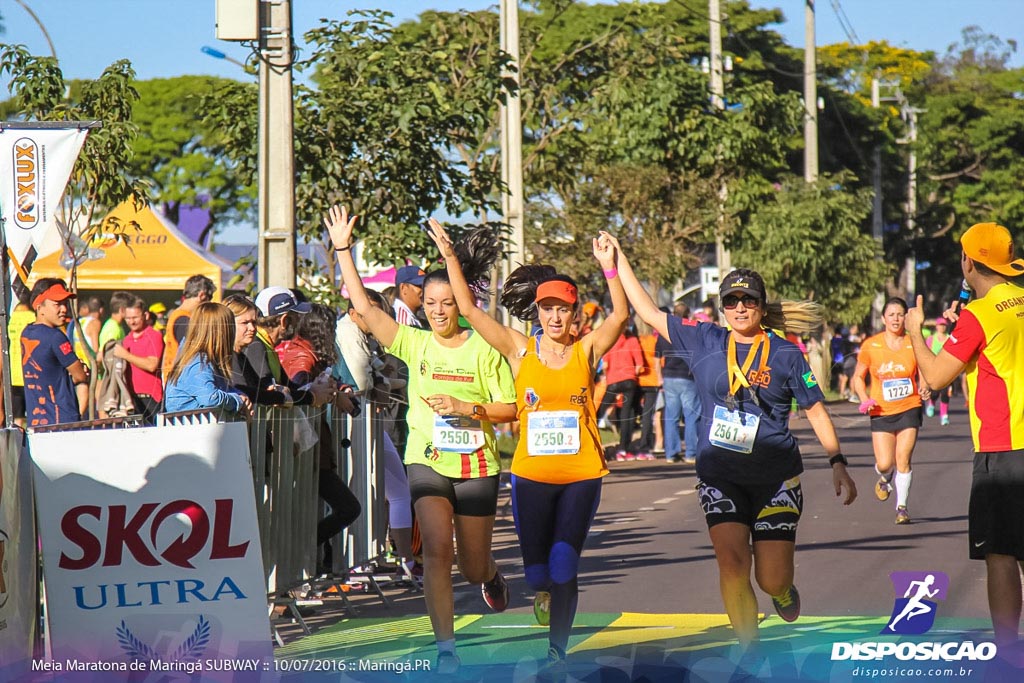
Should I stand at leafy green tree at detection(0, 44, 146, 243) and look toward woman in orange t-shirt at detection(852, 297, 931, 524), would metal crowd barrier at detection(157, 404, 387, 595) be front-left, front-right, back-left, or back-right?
front-right

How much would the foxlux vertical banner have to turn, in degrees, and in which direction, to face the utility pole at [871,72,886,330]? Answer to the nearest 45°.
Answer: approximately 135° to its left

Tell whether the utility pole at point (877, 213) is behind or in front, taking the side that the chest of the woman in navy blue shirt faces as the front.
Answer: behind

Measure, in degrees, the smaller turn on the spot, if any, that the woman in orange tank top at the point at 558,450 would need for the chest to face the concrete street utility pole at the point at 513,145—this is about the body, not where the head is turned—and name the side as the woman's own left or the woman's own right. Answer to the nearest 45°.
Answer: approximately 180°

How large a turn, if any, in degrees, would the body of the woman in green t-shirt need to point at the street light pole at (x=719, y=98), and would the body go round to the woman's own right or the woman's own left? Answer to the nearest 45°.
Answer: approximately 180°

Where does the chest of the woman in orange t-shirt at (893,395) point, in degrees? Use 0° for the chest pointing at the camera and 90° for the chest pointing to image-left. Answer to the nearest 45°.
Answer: approximately 0°

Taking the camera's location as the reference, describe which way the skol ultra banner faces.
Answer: facing the viewer

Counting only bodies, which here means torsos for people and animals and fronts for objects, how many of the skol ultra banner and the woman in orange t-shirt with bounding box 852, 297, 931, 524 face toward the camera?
2

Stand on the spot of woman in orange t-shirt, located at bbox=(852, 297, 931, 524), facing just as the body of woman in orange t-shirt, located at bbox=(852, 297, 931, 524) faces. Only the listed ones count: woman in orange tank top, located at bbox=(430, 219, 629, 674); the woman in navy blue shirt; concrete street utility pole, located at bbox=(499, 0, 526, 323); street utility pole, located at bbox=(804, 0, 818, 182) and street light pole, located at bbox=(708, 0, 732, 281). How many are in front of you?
2

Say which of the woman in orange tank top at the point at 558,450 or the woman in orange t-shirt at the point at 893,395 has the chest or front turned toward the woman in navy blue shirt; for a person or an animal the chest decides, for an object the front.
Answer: the woman in orange t-shirt at the point at 893,395

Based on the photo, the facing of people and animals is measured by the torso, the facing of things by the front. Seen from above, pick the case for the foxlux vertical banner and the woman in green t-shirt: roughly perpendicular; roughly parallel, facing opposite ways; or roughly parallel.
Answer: roughly parallel

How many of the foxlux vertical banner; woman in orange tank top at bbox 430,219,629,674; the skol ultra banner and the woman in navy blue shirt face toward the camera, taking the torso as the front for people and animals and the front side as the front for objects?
4

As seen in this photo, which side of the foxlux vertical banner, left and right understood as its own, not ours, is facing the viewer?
front

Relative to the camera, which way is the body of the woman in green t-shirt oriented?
toward the camera

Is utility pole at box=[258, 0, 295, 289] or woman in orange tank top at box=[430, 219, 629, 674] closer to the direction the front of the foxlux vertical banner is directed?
the woman in orange tank top

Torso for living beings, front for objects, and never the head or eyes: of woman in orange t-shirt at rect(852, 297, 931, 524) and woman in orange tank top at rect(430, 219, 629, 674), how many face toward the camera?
2
